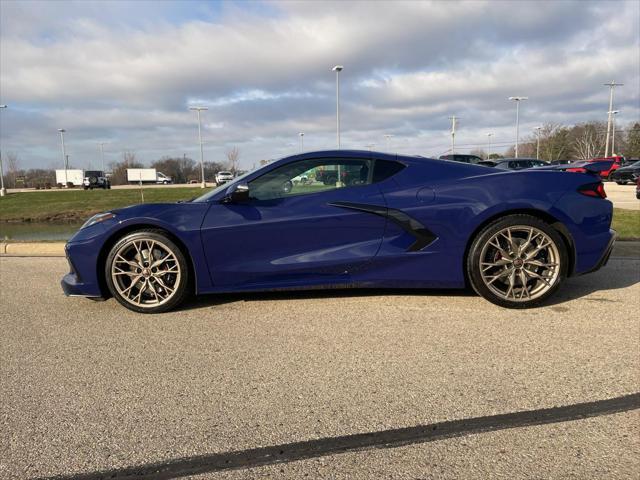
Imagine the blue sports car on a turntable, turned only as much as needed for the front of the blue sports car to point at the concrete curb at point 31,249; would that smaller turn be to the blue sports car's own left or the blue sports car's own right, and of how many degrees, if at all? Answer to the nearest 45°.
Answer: approximately 45° to the blue sports car's own right

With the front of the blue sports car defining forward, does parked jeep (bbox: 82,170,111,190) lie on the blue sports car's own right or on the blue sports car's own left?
on the blue sports car's own right

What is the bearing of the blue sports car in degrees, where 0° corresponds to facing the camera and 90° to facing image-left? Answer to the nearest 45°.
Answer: approximately 90°
